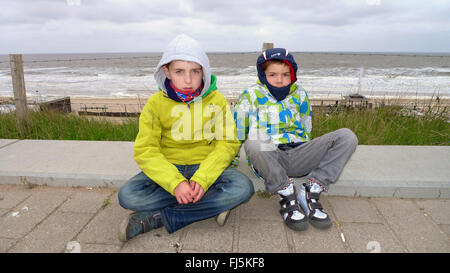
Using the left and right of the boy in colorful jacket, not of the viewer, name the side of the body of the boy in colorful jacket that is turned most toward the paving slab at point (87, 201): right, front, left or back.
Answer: right

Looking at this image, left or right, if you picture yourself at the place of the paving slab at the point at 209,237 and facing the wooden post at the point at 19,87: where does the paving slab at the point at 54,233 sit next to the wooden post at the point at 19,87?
left

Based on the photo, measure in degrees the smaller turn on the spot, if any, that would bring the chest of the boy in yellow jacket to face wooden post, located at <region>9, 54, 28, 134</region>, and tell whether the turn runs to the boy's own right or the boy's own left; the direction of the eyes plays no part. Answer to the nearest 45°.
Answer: approximately 135° to the boy's own right

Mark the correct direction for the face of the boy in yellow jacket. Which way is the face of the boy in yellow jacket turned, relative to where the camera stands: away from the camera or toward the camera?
toward the camera

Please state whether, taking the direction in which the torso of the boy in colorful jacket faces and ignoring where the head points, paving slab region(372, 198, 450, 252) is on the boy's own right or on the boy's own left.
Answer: on the boy's own left

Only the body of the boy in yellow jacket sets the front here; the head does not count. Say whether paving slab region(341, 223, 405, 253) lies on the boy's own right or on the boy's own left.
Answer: on the boy's own left

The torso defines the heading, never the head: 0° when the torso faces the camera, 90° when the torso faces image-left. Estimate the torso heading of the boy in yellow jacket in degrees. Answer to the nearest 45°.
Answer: approximately 0°

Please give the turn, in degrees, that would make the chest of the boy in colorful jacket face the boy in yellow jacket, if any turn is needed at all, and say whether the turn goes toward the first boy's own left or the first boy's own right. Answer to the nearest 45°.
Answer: approximately 45° to the first boy's own right

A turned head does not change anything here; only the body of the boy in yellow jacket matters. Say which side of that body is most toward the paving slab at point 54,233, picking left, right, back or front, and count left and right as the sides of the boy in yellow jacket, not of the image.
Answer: right

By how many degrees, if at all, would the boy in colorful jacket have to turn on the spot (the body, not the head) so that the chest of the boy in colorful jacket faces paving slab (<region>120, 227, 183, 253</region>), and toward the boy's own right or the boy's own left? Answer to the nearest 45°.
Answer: approximately 45° to the boy's own right

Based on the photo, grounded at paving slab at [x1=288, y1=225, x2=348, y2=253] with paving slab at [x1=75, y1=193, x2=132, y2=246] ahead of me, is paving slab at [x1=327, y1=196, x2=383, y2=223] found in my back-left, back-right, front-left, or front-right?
back-right

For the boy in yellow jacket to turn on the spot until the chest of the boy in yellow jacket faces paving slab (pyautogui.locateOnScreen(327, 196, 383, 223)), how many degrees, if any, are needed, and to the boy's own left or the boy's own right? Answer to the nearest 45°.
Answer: approximately 90° to the boy's own left

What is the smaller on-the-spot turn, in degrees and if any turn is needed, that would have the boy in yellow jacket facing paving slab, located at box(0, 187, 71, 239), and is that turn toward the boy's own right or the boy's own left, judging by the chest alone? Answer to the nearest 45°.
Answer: approximately 90° to the boy's own right

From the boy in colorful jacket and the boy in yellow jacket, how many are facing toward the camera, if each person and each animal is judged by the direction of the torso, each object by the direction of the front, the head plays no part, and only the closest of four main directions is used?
2

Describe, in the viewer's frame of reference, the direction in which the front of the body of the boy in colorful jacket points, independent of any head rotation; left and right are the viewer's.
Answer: facing the viewer

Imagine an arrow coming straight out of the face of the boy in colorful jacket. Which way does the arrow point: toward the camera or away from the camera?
toward the camera

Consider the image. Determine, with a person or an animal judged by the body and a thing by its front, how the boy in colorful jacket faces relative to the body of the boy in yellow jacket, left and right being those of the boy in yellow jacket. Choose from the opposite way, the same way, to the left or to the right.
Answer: the same way

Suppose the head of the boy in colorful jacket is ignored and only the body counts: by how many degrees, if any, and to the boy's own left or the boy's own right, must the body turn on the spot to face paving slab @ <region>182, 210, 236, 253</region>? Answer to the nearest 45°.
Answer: approximately 45° to the boy's own right
